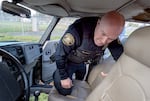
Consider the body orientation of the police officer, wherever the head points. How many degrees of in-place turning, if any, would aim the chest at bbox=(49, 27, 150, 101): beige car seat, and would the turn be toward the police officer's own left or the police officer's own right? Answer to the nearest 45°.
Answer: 0° — they already face it

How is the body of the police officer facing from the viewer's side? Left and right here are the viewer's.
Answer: facing the viewer and to the right of the viewer
